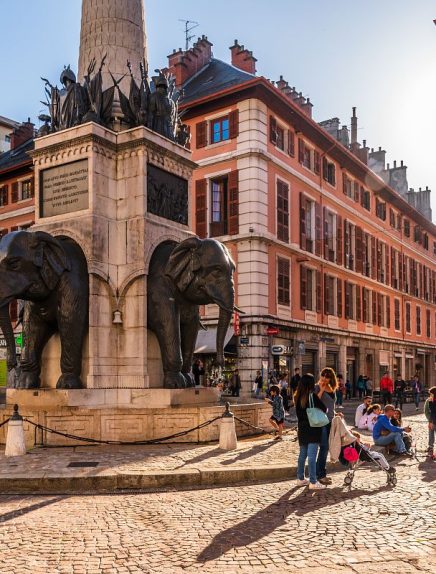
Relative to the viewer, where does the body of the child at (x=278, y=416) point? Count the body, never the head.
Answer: to the viewer's left

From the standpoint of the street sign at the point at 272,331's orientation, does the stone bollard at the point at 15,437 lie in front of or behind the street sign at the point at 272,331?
in front

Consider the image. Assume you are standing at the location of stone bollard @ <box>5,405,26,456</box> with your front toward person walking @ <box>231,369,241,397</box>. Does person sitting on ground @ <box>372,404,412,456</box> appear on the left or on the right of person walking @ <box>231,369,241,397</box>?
right

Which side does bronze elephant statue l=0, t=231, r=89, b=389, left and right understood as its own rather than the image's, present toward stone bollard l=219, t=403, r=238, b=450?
left

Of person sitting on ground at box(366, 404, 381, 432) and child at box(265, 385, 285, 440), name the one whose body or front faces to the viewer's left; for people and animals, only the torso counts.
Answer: the child

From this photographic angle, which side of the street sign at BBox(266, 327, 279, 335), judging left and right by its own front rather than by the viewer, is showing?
front

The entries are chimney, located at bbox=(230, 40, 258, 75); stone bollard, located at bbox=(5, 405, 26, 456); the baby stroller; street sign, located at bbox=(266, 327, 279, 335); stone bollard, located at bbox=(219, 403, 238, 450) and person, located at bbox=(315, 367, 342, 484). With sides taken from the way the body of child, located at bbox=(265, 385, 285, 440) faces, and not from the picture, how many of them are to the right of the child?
2
